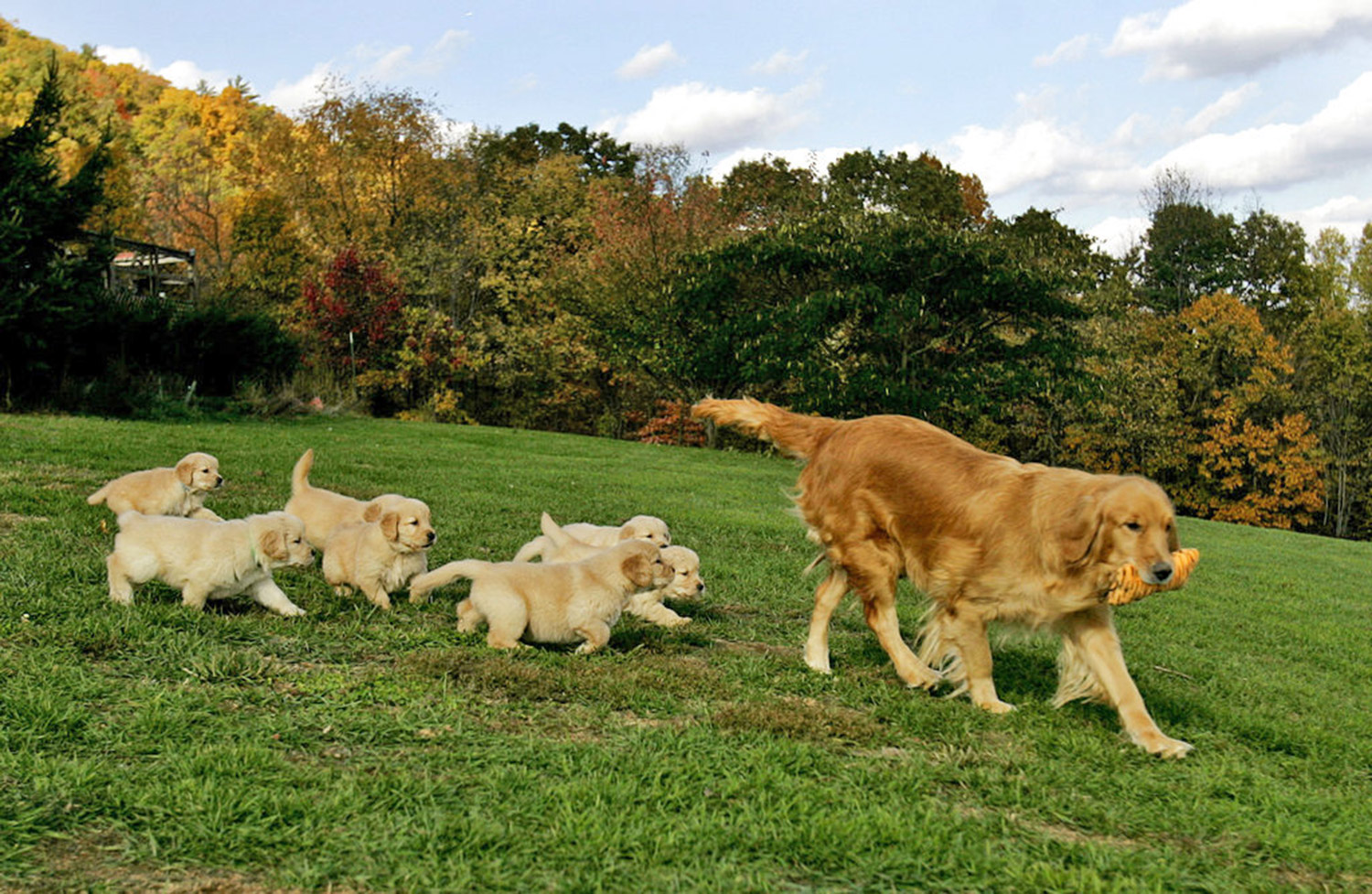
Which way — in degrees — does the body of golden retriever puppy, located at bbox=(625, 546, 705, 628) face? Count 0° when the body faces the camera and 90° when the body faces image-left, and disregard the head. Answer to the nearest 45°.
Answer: approximately 270°

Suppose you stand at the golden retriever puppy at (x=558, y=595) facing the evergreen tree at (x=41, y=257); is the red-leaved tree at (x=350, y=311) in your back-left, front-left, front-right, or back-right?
front-right

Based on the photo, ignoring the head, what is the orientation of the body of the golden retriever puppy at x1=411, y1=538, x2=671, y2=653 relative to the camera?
to the viewer's right

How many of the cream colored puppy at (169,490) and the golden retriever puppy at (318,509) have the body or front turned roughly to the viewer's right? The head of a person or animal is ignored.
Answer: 2

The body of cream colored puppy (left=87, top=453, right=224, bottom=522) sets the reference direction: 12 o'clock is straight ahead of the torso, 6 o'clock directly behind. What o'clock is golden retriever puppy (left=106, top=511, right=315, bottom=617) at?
The golden retriever puppy is roughly at 3 o'clock from the cream colored puppy.

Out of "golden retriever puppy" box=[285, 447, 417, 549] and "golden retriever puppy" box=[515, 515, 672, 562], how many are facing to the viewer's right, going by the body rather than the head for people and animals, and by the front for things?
2

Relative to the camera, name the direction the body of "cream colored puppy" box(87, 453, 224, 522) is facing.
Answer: to the viewer's right

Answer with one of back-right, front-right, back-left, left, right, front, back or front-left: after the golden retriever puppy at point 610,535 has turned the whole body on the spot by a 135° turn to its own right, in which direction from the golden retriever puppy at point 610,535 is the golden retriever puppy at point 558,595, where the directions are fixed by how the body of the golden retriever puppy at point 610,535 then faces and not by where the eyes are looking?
front-left

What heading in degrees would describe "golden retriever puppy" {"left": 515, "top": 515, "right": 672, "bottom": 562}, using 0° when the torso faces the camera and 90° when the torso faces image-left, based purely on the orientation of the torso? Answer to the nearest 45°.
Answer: approximately 270°

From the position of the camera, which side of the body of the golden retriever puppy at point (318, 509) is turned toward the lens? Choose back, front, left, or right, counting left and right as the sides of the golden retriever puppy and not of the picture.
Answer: right

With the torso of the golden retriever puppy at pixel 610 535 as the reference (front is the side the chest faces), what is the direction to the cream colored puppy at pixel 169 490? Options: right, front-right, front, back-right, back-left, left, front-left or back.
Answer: back

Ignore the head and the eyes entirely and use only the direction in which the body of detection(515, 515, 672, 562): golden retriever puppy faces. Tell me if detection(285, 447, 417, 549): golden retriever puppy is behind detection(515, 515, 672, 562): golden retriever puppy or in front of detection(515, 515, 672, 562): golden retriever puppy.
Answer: behind

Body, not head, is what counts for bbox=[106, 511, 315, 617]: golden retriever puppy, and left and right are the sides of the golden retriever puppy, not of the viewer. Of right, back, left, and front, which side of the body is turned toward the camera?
right

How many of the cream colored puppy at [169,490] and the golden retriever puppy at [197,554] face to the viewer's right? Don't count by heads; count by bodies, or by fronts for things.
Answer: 2
